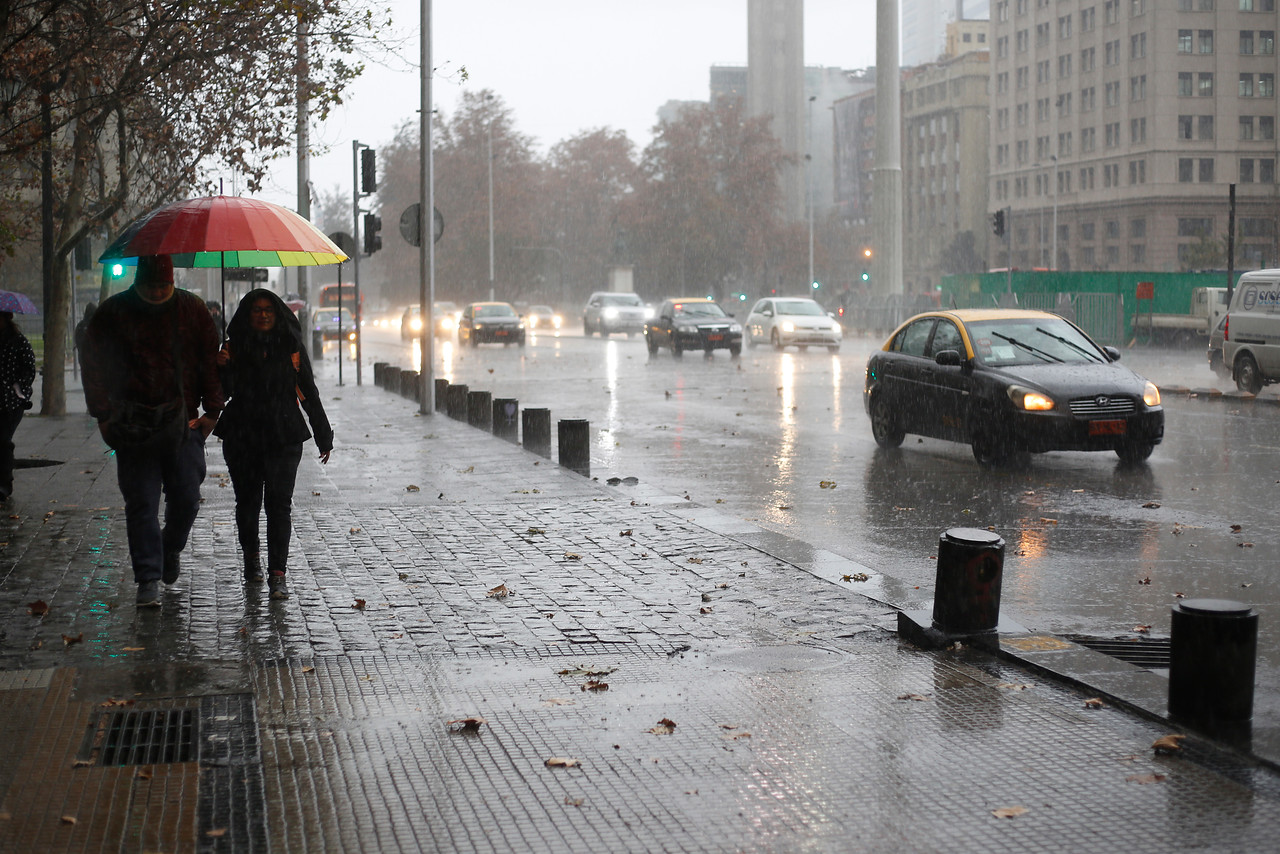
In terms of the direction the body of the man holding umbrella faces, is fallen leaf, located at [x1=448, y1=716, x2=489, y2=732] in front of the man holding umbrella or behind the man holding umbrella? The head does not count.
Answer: in front

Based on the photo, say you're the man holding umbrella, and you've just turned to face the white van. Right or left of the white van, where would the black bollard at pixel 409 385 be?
left

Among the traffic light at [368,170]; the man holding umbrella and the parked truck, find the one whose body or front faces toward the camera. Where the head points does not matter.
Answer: the man holding umbrella

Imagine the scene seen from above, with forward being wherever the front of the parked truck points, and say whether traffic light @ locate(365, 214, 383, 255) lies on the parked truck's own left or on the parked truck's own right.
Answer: on the parked truck's own right

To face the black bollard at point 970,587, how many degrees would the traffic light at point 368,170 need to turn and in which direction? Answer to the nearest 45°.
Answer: approximately 180°

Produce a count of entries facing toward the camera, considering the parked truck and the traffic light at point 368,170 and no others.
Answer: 0

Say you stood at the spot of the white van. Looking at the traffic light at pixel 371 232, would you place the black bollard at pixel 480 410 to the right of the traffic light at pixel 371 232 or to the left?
left

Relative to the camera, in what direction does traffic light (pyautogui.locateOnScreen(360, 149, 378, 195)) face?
facing away from the viewer

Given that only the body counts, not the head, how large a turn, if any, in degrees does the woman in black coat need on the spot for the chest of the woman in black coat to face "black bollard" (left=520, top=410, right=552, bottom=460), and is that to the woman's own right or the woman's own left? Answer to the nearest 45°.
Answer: approximately 180°

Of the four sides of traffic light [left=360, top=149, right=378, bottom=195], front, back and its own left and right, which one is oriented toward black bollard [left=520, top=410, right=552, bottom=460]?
back

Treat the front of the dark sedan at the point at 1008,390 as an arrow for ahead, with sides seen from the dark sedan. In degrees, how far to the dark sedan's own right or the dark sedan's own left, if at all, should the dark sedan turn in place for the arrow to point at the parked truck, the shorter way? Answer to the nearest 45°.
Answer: approximately 135° to the dark sedan's own left

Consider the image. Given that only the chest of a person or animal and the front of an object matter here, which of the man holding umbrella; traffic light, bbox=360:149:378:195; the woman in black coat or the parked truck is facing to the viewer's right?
the parked truck

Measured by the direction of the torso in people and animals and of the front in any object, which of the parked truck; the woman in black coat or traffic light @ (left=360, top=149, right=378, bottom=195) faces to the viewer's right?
the parked truck

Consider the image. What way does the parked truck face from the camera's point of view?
to the viewer's right

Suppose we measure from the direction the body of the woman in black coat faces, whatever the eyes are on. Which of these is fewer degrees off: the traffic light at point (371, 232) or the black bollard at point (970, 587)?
the black bollard

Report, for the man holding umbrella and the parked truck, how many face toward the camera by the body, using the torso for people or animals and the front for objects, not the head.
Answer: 1
